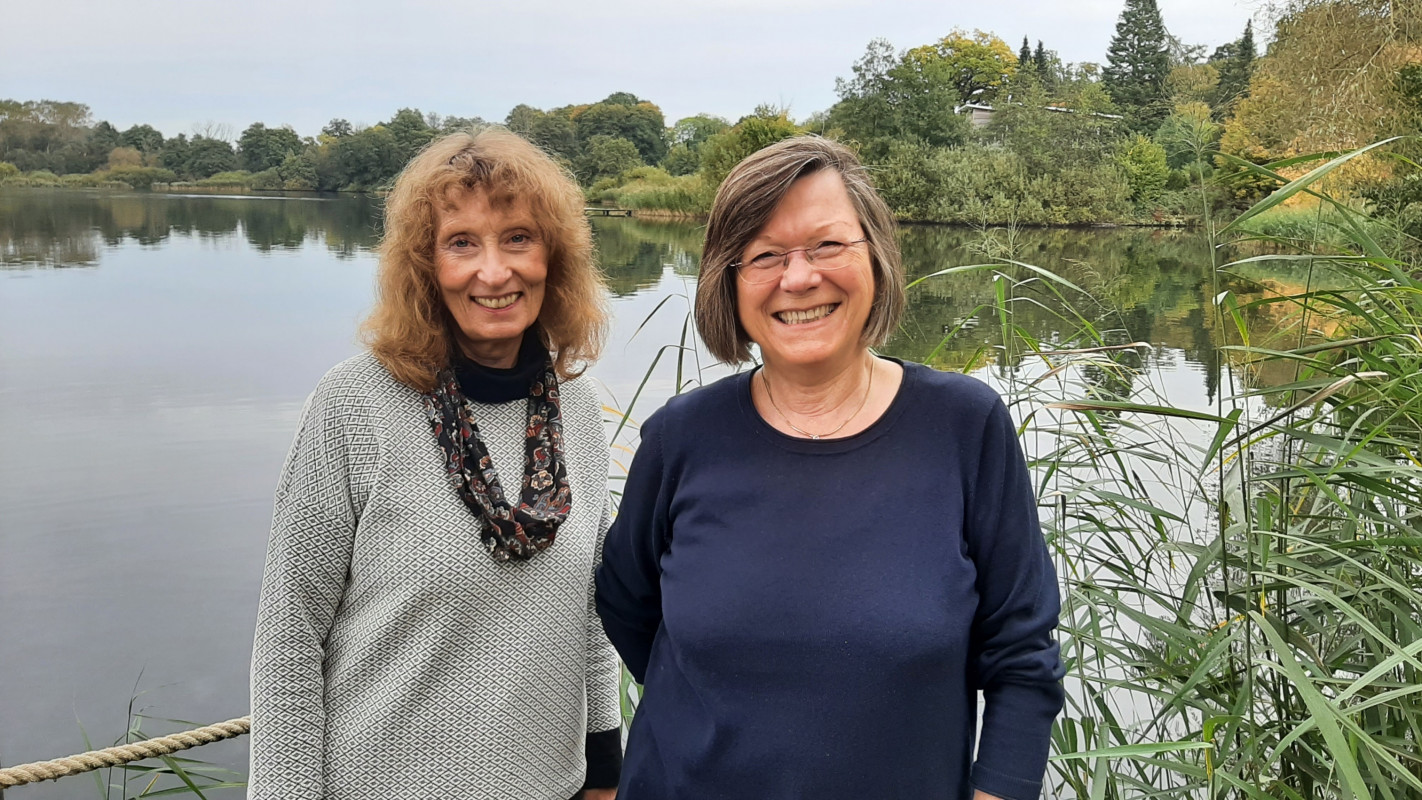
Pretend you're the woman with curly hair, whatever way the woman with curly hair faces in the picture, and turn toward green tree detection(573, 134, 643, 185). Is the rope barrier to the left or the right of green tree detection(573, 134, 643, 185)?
left

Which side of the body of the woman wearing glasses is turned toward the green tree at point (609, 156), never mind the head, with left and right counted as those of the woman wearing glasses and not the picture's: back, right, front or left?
back

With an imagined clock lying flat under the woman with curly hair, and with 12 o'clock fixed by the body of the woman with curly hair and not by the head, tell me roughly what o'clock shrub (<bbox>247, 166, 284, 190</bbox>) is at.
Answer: The shrub is roughly at 7 o'clock from the woman with curly hair.

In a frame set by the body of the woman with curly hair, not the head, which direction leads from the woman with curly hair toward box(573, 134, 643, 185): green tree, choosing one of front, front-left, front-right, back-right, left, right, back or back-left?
back-left

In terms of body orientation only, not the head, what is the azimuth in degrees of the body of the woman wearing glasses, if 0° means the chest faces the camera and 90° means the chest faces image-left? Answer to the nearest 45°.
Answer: approximately 0°

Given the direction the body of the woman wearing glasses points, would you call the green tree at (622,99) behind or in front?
behind

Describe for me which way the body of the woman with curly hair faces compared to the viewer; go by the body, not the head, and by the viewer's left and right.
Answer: facing the viewer and to the right of the viewer

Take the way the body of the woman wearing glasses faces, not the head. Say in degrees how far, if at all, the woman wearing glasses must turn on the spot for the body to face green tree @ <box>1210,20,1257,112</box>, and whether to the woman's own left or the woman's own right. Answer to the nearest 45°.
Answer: approximately 180°

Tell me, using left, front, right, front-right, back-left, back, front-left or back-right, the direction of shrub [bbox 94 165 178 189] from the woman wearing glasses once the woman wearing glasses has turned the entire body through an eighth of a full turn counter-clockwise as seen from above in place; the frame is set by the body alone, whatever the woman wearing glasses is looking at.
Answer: back

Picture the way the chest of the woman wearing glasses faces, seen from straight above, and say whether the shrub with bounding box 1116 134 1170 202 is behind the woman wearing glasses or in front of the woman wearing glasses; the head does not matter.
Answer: behind

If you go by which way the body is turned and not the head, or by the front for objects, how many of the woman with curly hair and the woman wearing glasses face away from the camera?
0

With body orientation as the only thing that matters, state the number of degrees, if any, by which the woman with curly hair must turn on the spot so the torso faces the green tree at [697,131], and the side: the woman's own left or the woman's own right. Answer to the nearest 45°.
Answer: approximately 135° to the woman's own left
